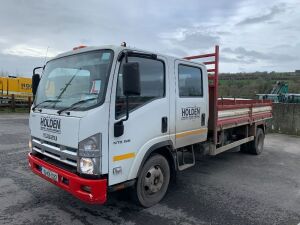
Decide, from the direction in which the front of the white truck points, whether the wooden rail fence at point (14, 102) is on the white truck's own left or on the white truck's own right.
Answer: on the white truck's own right

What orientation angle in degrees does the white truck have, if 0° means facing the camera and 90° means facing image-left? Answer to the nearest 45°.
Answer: approximately 45°
